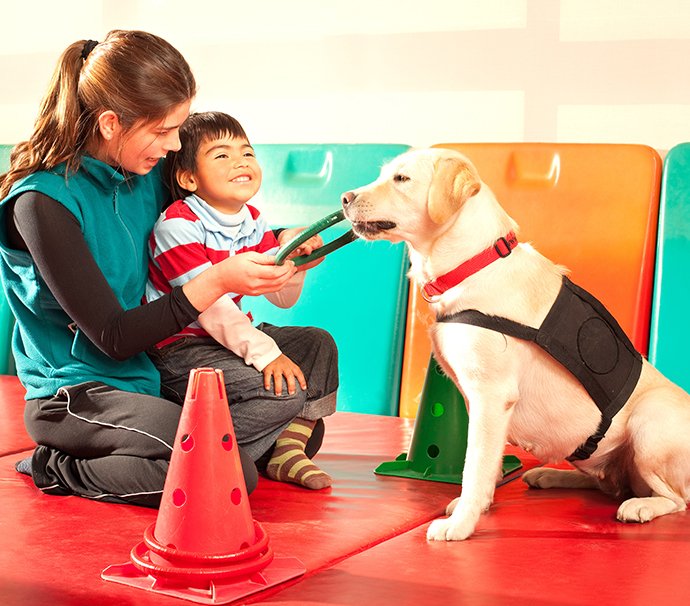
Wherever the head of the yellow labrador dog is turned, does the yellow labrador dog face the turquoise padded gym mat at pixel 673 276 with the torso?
no

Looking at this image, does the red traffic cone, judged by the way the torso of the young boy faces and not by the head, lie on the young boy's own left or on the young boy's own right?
on the young boy's own right

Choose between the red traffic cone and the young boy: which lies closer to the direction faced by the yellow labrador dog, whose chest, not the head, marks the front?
the young boy

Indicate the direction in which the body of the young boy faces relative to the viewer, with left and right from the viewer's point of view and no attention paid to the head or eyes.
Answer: facing the viewer and to the right of the viewer

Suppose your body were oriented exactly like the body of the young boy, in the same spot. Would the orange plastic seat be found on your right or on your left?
on your left

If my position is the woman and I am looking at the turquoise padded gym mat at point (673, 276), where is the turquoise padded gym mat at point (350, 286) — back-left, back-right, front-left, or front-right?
front-left

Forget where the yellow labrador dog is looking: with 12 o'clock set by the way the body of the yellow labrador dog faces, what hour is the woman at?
The woman is roughly at 12 o'clock from the yellow labrador dog.

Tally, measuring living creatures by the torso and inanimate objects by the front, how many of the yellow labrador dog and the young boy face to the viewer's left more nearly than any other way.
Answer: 1

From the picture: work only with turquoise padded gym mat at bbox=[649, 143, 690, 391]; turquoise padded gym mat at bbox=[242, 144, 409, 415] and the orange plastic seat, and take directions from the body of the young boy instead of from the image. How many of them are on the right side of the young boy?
0

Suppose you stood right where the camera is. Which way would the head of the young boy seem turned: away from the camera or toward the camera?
toward the camera

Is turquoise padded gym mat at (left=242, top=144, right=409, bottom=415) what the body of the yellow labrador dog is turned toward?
no

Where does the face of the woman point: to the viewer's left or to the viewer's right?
to the viewer's right

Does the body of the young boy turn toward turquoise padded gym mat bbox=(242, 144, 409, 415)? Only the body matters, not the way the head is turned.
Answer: no

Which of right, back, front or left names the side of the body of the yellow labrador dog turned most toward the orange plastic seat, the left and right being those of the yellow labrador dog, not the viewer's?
right

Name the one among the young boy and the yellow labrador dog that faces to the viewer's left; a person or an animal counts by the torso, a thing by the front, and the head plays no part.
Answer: the yellow labrador dog

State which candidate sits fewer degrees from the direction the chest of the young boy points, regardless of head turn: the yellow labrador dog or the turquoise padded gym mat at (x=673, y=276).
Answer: the yellow labrador dog

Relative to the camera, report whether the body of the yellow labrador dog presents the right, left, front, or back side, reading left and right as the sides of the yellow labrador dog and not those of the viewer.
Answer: left
